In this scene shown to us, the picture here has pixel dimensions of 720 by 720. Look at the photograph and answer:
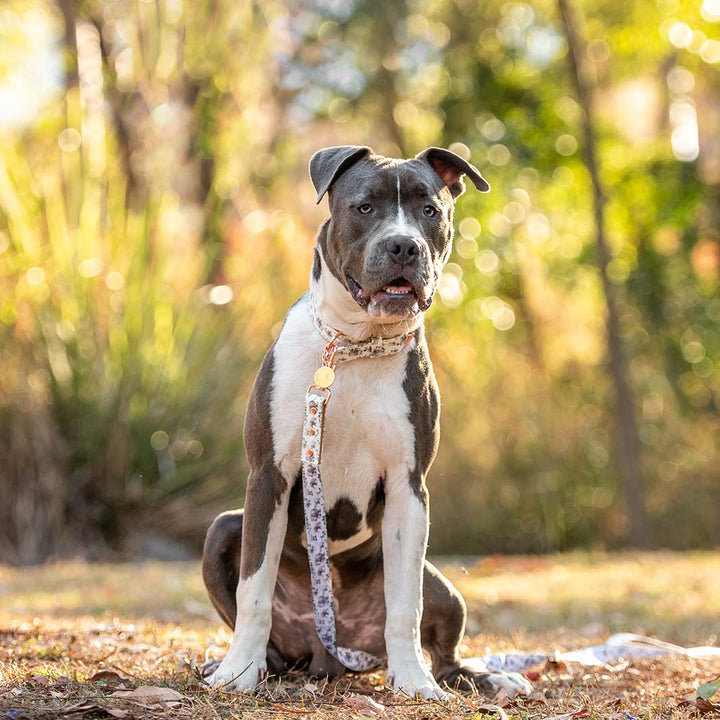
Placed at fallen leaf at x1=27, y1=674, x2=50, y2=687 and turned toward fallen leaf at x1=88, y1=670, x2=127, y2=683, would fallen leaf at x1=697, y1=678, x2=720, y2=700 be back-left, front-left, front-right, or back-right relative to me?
front-right

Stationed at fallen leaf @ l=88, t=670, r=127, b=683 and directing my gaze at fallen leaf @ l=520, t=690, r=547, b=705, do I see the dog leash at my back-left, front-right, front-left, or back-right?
front-left

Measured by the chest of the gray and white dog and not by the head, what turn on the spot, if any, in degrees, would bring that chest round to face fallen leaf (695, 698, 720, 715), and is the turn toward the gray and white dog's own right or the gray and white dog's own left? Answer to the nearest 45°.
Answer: approximately 90° to the gray and white dog's own left

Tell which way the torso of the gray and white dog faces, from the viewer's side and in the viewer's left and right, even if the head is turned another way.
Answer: facing the viewer

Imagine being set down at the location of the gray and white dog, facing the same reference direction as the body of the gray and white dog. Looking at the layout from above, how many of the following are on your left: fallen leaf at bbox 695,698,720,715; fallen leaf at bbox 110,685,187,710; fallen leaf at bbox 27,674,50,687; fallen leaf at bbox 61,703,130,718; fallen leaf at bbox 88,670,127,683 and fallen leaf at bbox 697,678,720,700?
2

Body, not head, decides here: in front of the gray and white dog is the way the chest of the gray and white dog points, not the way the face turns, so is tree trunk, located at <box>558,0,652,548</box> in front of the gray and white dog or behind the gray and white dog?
behind

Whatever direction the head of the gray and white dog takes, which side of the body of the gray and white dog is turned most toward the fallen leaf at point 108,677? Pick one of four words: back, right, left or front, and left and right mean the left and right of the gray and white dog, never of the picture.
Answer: right

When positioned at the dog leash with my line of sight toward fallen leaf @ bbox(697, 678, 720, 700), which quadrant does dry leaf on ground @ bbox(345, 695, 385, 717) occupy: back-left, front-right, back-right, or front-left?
front-right

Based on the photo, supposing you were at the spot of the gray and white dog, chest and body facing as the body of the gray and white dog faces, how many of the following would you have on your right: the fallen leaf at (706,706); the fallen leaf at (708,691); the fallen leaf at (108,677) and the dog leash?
1
